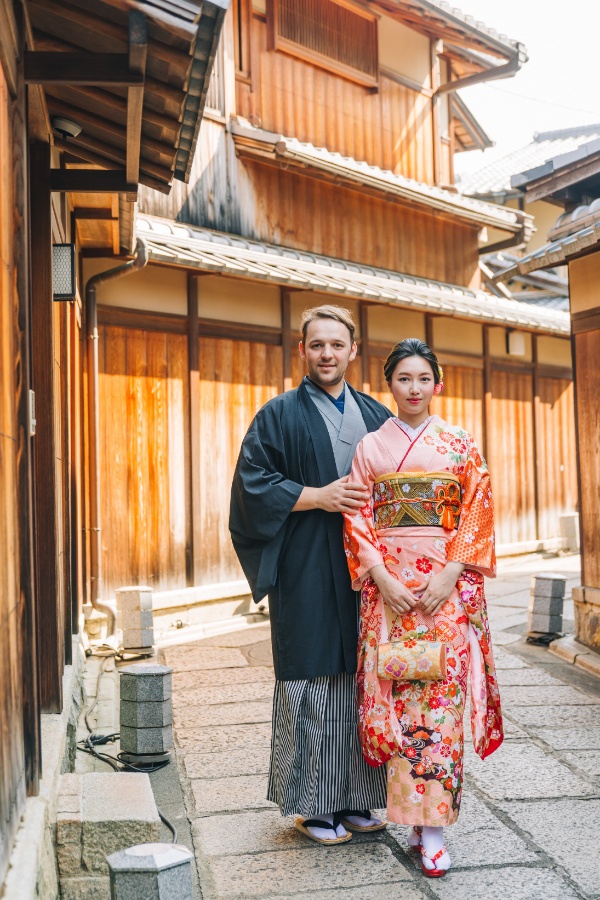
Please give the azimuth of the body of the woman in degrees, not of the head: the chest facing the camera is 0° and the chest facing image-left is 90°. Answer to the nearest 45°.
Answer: approximately 0°

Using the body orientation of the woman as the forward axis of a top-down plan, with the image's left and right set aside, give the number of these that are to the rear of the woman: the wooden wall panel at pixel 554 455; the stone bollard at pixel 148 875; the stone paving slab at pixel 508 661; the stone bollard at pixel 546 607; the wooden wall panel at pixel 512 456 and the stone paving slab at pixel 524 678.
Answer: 5

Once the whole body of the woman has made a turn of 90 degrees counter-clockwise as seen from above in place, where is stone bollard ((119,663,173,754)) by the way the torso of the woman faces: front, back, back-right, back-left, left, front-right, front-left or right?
back-left

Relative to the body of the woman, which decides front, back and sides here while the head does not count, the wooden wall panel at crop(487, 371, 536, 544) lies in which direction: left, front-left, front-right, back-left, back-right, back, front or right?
back

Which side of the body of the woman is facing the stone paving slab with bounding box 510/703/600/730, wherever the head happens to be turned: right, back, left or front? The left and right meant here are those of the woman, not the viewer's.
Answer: back

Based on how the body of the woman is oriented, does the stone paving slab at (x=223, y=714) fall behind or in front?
behind

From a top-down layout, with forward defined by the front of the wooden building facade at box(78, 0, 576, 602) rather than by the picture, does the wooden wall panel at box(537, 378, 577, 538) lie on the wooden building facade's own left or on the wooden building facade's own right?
on the wooden building facade's own left

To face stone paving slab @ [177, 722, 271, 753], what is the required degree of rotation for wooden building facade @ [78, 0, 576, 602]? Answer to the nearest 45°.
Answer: approximately 45° to its right
